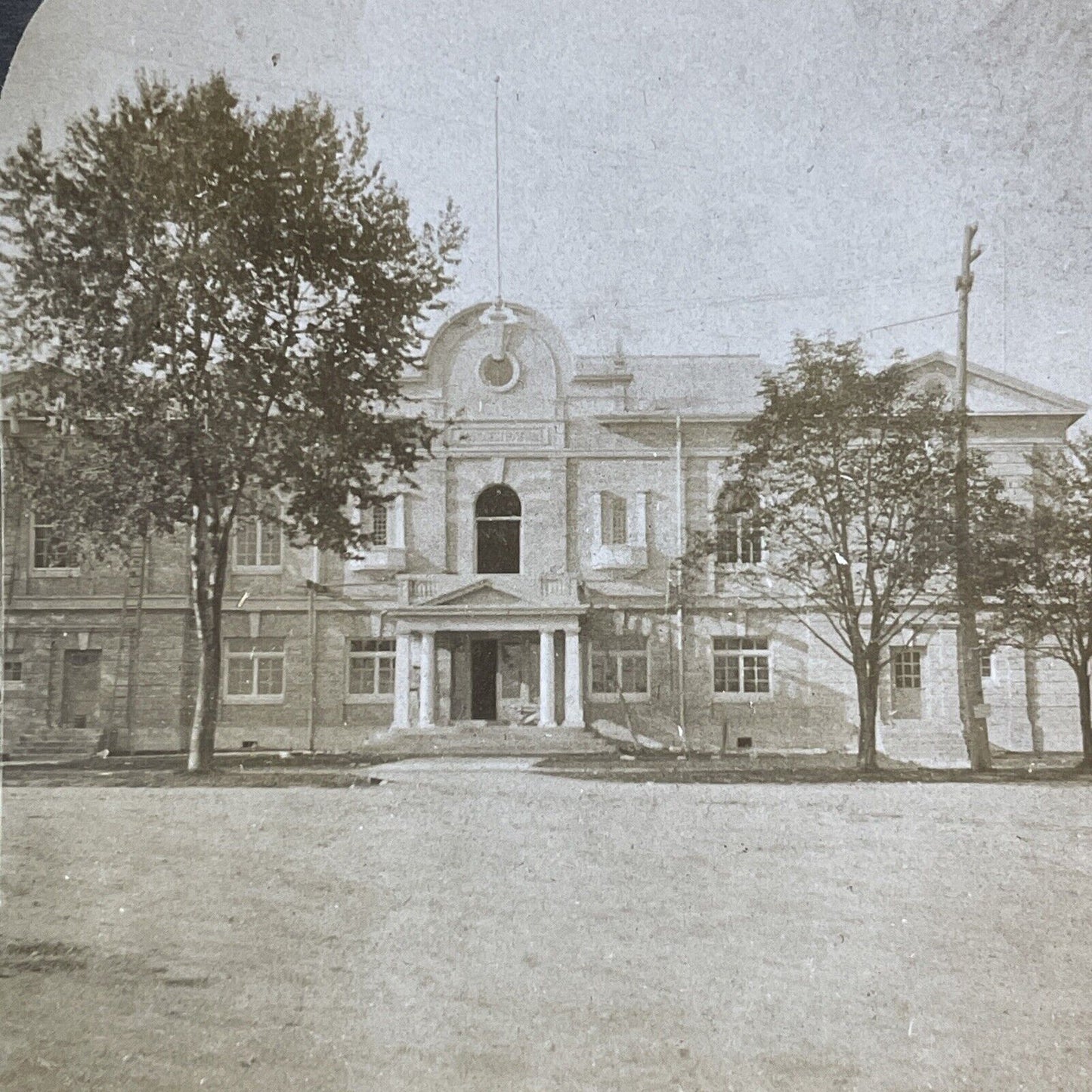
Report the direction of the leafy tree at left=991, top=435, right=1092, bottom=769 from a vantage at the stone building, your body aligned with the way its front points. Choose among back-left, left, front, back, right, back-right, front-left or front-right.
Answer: left

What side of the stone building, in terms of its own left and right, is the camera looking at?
front

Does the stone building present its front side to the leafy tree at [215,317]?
no
